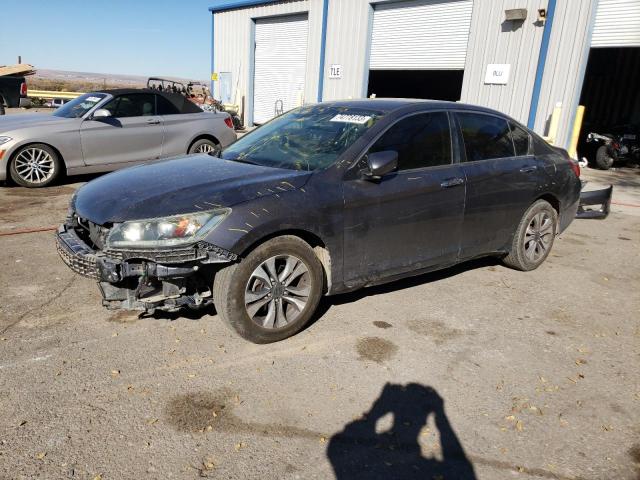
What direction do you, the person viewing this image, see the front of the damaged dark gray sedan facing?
facing the viewer and to the left of the viewer

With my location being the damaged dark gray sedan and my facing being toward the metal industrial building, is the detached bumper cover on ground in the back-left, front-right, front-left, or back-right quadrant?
front-right

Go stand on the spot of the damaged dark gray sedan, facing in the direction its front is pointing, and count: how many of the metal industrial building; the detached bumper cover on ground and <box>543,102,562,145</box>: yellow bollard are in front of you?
0

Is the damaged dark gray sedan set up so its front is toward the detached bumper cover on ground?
no

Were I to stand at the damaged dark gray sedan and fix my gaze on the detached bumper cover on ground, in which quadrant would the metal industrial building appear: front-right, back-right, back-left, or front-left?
front-left

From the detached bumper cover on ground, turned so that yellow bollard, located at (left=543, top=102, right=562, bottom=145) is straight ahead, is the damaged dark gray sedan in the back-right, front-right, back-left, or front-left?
back-left

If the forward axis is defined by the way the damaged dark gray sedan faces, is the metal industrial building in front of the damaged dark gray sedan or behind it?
behind

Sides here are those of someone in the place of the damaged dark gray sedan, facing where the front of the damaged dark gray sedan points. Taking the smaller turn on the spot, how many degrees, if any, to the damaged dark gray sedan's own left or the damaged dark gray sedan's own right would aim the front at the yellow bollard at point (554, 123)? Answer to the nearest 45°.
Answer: approximately 180°
